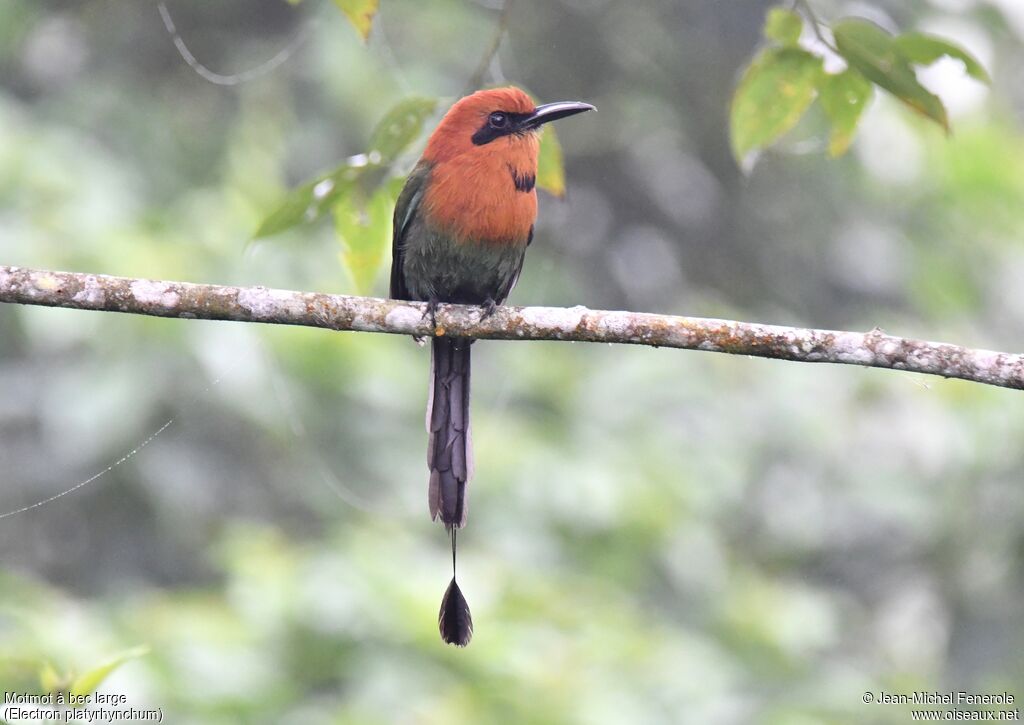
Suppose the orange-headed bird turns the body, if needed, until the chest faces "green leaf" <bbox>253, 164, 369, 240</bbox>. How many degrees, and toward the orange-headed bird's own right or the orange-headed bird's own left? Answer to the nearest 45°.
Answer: approximately 90° to the orange-headed bird's own right

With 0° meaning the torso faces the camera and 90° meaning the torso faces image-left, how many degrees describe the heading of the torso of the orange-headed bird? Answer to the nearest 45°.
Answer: approximately 315°
